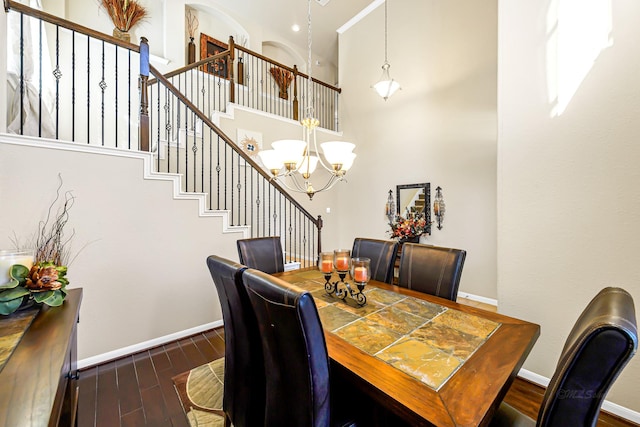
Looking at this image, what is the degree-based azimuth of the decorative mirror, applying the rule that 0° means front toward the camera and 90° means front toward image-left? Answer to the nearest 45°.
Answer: approximately 45°

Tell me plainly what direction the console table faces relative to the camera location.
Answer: facing to the right of the viewer

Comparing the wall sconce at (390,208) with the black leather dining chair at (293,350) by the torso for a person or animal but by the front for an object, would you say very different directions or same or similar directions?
very different directions

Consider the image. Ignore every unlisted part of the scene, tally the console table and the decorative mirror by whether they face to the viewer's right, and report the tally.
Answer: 1

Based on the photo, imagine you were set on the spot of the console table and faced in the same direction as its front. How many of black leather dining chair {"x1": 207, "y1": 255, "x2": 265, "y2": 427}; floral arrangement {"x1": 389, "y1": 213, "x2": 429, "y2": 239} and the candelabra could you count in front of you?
3

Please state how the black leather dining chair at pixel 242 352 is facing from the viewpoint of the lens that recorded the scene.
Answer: facing away from the viewer and to the right of the viewer

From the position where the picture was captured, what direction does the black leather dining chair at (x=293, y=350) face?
facing away from the viewer and to the right of the viewer
